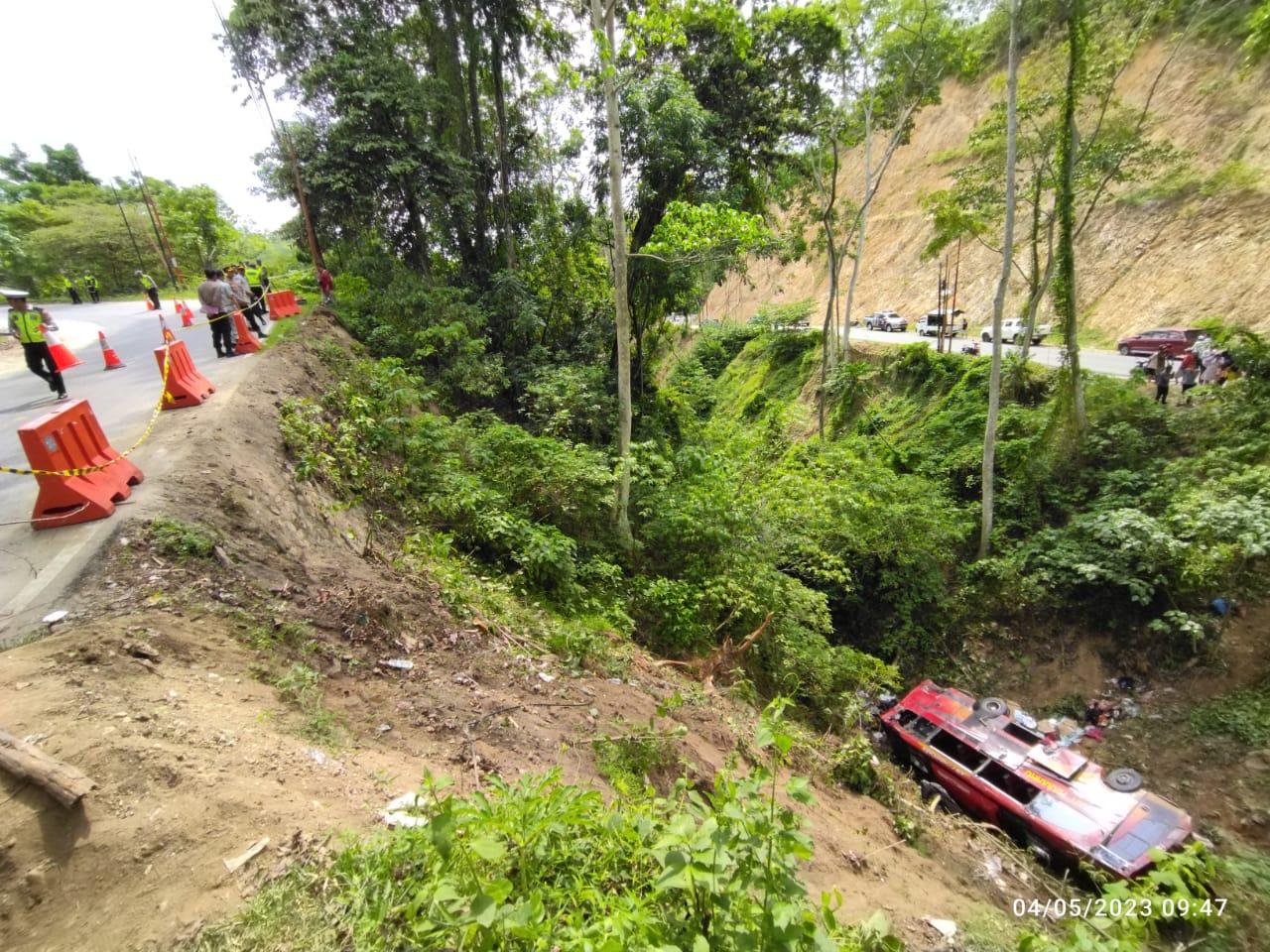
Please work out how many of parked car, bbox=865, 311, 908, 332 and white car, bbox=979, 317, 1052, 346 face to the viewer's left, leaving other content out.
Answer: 1

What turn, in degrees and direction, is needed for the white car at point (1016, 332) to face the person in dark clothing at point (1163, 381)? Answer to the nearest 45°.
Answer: approximately 90° to its left
